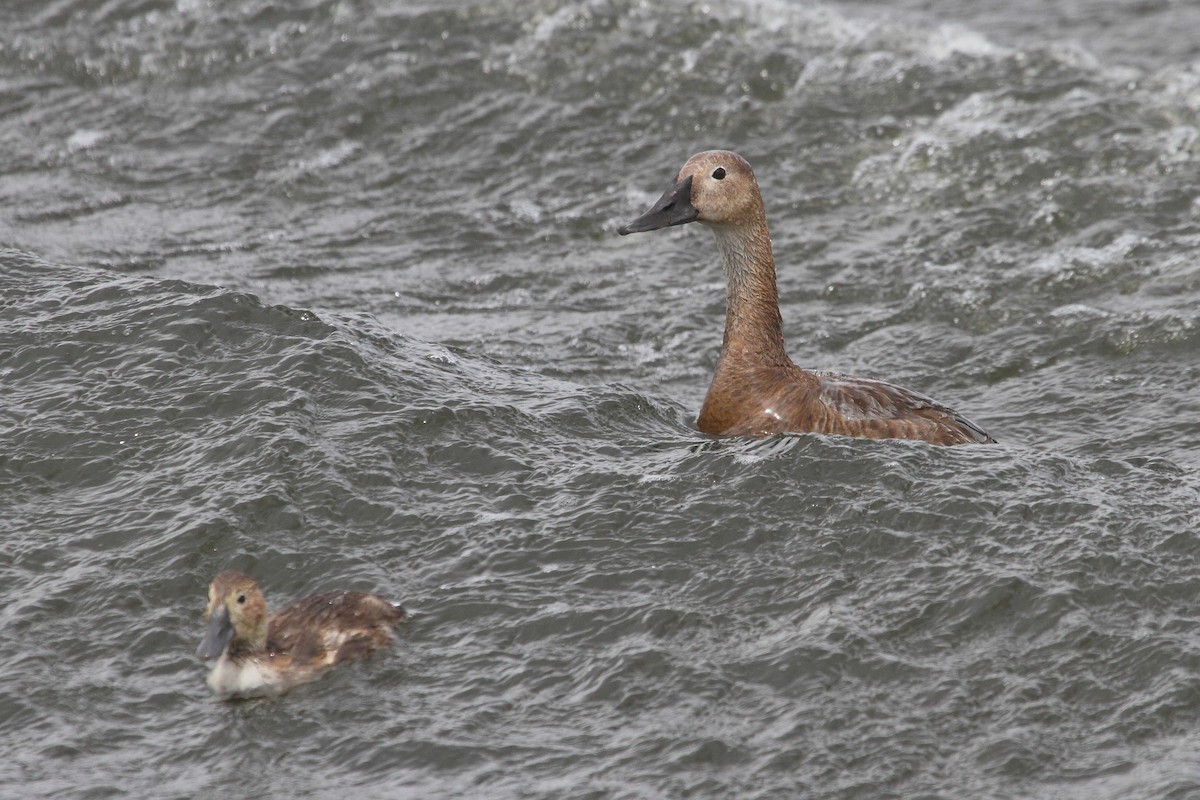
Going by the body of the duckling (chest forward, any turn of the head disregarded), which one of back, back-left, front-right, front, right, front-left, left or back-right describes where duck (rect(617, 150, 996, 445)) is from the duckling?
back

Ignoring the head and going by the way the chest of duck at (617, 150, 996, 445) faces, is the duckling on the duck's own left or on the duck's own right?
on the duck's own left

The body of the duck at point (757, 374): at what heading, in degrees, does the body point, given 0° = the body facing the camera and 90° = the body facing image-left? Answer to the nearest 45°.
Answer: approximately 90°

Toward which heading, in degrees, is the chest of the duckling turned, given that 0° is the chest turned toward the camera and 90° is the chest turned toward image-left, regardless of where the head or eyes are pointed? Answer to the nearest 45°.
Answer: approximately 45°
